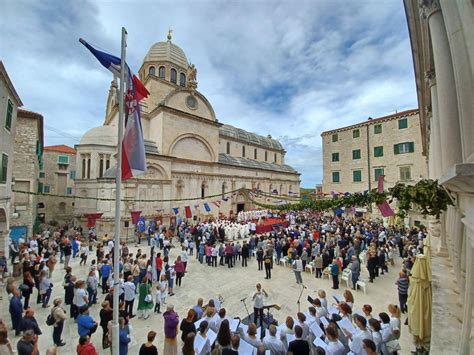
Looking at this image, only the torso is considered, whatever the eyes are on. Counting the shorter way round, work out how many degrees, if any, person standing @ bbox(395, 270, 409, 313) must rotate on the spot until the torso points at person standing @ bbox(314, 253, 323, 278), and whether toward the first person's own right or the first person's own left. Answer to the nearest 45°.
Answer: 0° — they already face them

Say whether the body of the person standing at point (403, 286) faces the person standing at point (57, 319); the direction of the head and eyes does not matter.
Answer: no

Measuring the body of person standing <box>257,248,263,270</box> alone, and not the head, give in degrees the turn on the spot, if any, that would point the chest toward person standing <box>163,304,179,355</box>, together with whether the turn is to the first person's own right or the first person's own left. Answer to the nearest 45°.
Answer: approximately 180°

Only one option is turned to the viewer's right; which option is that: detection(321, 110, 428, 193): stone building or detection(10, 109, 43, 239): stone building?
detection(10, 109, 43, 239): stone building

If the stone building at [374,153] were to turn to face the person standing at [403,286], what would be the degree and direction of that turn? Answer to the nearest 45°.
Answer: approximately 45° to its left

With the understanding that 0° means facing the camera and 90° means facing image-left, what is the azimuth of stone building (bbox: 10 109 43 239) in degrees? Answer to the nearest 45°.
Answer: approximately 270°

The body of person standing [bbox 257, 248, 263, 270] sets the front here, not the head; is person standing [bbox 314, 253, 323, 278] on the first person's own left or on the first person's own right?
on the first person's own right

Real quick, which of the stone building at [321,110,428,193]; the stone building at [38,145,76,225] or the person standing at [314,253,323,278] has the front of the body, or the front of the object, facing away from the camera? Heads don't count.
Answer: the person standing

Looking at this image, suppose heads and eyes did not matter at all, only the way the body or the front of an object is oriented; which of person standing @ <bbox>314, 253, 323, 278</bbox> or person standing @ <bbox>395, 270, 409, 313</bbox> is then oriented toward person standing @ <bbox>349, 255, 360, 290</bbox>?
person standing @ <bbox>395, 270, 409, 313</bbox>

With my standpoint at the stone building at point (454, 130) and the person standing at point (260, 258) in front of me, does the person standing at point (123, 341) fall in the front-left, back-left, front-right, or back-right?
front-left

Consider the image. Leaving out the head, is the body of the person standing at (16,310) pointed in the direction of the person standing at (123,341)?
no

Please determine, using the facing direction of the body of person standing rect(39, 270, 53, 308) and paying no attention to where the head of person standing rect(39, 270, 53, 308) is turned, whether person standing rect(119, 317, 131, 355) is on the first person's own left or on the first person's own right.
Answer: on the first person's own right
